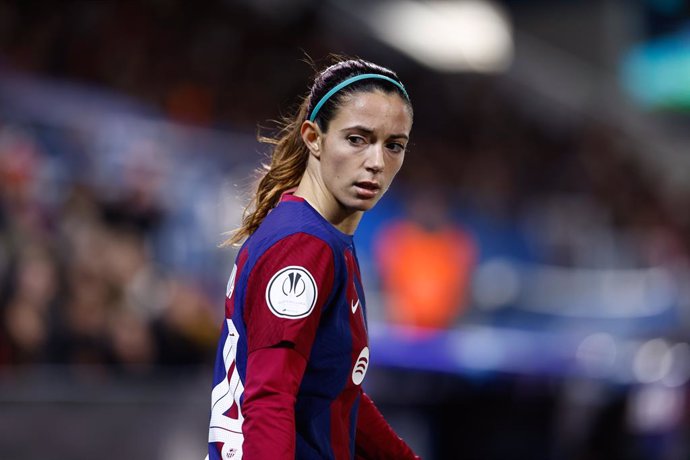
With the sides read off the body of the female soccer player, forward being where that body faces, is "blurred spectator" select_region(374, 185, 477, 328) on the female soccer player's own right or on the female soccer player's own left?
on the female soccer player's own left

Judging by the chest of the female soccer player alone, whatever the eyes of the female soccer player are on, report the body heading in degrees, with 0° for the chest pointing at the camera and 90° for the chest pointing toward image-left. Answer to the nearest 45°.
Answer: approximately 270°
